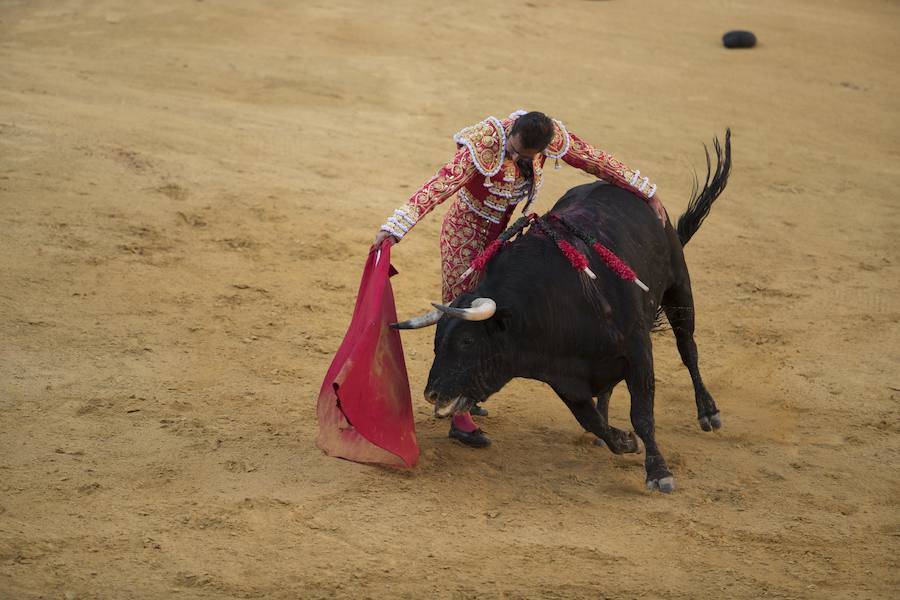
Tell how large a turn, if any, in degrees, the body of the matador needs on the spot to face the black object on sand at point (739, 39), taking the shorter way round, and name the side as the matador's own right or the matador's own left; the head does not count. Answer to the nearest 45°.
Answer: approximately 135° to the matador's own left

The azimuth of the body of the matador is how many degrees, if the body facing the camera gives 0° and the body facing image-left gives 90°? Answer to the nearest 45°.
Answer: approximately 315°

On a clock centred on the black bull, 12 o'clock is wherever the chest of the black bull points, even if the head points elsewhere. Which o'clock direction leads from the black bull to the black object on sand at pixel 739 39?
The black object on sand is roughly at 5 o'clock from the black bull.

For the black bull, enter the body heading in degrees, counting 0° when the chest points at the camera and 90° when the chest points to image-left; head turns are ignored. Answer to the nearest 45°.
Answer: approximately 45°
